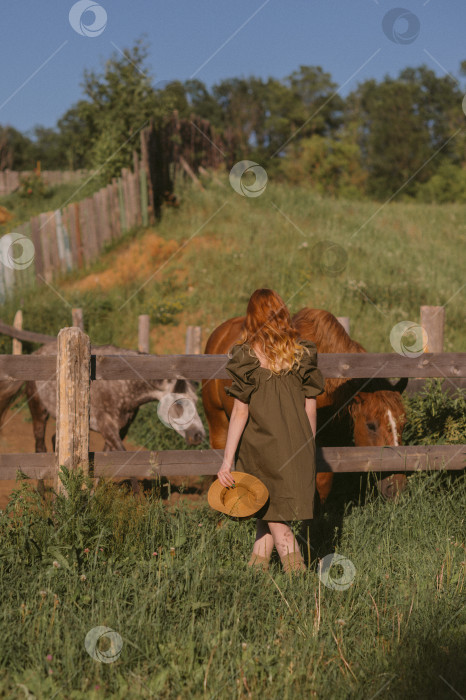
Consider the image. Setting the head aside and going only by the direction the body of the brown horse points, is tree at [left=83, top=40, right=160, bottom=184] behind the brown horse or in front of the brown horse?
behind

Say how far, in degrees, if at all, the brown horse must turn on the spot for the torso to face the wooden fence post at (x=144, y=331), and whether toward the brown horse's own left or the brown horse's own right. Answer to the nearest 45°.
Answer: approximately 180°

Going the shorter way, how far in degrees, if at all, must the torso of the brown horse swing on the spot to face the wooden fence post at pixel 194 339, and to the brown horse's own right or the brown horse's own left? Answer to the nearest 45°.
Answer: approximately 180°

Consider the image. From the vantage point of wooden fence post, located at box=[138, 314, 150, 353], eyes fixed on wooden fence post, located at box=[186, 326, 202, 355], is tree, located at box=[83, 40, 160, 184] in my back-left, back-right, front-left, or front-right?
back-left

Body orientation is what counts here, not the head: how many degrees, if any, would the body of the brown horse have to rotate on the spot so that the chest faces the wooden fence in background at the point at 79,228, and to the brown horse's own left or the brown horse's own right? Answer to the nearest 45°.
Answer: approximately 180°

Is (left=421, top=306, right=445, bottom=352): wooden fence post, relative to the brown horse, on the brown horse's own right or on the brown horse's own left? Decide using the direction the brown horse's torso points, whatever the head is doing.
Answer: on the brown horse's own left

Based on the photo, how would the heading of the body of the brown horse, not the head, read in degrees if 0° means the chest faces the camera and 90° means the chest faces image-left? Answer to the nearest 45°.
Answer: approximately 315°
